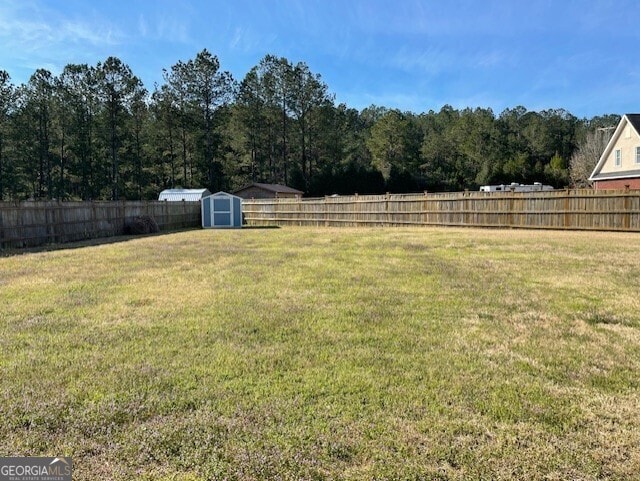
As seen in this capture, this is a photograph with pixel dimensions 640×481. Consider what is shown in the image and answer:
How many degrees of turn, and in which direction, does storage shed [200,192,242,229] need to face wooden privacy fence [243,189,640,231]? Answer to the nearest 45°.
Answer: approximately 45° to its left

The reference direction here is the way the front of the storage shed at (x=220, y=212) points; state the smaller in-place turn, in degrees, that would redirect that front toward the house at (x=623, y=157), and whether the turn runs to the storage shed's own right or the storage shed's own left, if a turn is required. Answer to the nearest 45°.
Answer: approximately 90° to the storage shed's own left

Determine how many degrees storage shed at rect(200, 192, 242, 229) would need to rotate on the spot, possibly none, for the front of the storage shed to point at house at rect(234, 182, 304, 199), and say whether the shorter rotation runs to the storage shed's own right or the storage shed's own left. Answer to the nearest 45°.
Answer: approximately 180°

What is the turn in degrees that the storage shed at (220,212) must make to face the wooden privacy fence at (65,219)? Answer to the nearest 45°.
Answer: approximately 45° to its right

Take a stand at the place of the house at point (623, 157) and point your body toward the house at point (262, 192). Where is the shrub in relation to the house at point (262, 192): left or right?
left

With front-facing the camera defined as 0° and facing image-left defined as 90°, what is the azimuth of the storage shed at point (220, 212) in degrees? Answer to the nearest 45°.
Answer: approximately 0°

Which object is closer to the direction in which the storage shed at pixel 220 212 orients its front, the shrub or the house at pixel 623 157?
the shrub
